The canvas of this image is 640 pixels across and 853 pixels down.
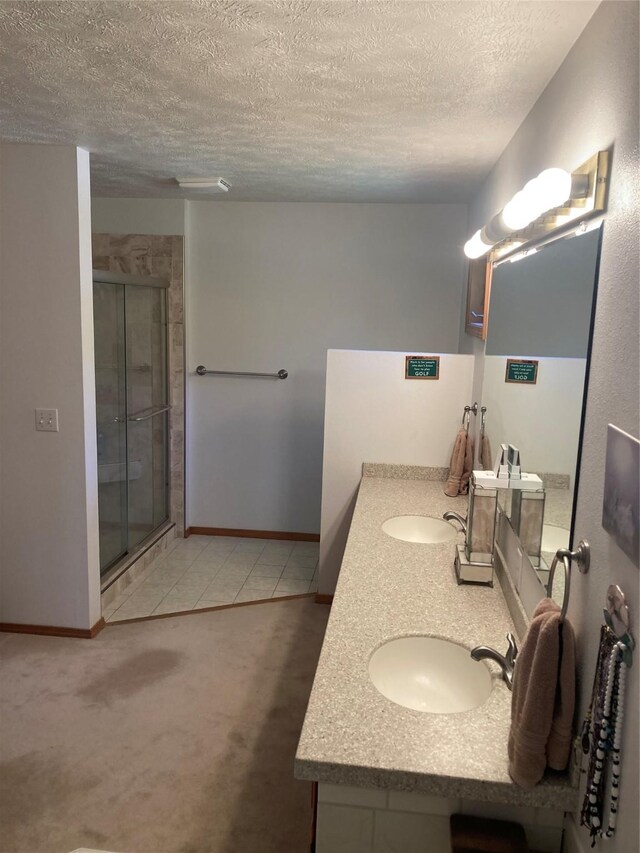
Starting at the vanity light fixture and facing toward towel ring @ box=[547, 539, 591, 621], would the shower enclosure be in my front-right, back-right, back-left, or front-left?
back-right

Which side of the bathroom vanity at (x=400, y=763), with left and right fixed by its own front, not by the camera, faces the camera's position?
left

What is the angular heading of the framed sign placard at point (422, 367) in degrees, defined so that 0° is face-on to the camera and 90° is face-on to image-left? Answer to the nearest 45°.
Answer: approximately 0°

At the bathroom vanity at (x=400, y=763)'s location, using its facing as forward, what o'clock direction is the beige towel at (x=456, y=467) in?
The beige towel is roughly at 3 o'clock from the bathroom vanity.

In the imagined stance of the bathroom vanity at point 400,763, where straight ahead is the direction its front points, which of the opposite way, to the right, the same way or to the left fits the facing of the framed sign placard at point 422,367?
to the left

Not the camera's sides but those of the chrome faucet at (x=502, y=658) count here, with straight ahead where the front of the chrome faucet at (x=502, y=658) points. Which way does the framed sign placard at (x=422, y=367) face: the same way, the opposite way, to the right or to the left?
to the left

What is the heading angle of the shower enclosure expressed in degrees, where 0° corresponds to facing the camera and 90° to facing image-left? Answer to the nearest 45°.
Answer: approximately 315°

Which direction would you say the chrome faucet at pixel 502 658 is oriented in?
to the viewer's left

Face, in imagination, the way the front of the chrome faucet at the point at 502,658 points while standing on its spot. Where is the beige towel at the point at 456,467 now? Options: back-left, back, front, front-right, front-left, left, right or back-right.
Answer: right

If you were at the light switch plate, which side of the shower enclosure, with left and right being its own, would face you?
right
